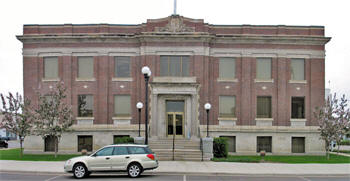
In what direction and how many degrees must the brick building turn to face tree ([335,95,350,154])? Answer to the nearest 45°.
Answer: approximately 45° to its left

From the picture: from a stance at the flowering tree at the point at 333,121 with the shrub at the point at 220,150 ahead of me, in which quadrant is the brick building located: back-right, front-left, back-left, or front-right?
front-right

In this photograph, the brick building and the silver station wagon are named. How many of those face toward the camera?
1

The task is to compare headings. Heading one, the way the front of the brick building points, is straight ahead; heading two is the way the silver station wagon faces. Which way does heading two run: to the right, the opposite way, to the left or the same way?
to the right

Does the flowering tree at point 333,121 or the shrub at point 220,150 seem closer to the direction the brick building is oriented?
the shrub

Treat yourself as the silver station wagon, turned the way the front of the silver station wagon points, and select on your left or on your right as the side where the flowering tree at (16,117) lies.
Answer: on your right

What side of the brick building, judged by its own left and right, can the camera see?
front

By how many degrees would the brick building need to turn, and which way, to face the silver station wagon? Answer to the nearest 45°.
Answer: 0° — it already faces it

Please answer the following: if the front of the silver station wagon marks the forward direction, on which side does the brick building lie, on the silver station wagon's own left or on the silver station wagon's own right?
on the silver station wagon's own right

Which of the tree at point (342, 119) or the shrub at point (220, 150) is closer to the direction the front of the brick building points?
the shrub

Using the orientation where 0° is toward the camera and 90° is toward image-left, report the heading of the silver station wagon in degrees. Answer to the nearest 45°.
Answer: approximately 90°
